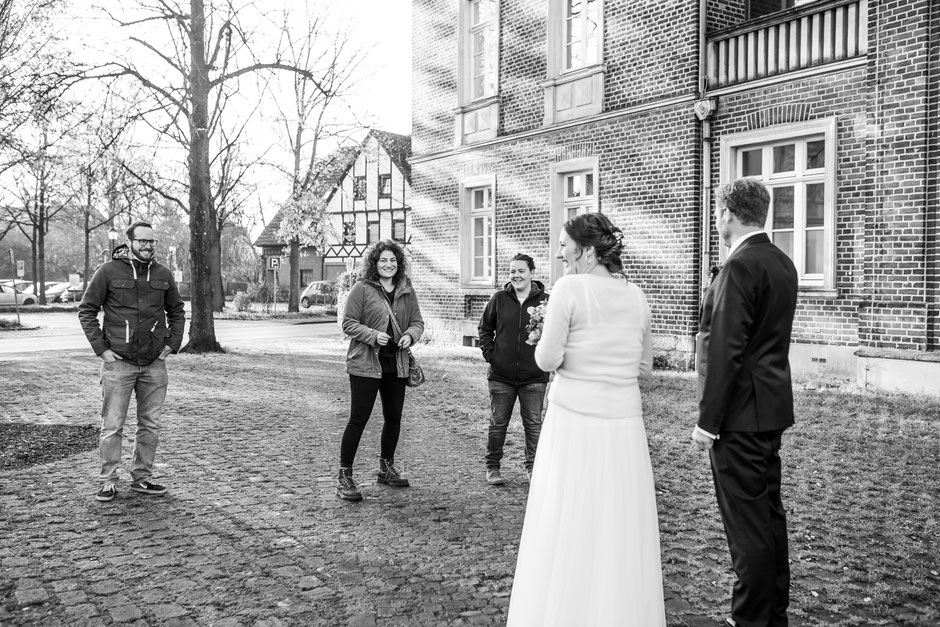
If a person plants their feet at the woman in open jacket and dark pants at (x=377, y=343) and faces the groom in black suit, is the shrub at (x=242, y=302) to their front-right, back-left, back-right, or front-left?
back-left

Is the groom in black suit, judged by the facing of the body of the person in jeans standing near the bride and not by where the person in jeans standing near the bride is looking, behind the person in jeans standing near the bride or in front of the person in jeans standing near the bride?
in front

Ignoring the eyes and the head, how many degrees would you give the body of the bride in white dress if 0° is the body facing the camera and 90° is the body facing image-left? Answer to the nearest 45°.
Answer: approximately 135°

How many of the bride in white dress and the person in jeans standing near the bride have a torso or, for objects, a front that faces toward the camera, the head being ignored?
1

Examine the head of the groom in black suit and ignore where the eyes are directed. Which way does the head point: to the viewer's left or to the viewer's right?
to the viewer's left

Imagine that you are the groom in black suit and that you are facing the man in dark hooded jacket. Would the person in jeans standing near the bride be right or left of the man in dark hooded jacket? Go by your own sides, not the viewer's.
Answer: right

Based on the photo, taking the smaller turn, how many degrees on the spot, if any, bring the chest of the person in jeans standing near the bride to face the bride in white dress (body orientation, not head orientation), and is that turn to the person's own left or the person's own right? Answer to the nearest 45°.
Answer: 0° — they already face them

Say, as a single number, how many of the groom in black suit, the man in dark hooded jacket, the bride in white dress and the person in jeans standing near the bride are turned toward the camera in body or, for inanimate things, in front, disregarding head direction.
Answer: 2

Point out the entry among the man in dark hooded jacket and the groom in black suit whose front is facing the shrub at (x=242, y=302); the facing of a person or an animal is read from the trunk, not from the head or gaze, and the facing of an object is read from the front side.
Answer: the groom in black suit

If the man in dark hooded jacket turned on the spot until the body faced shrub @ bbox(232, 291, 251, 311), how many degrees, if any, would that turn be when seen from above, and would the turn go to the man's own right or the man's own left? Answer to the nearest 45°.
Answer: approximately 180°

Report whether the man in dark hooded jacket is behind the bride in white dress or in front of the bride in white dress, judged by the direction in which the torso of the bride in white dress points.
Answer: in front

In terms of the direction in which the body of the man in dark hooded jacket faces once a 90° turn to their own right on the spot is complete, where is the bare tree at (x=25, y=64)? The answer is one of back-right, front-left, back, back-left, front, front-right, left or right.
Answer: right

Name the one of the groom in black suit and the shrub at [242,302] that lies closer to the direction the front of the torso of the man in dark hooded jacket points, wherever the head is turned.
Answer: the groom in black suit

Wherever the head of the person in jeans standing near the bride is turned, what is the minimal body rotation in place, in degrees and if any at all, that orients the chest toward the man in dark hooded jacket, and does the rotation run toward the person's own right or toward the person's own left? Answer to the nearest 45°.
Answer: approximately 90° to the person's own right

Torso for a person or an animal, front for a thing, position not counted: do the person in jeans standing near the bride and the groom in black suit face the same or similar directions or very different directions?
very different directions
